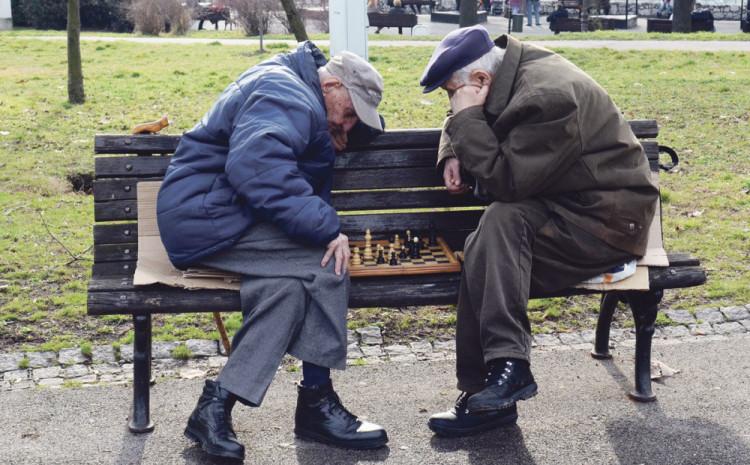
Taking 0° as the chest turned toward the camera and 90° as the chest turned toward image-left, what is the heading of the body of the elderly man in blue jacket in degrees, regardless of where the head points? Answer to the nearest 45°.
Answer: approximately 270°

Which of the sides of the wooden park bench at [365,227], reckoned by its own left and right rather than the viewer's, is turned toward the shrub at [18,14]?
back

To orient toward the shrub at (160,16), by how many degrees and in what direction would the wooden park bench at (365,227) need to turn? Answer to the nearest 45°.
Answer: approximately 180°

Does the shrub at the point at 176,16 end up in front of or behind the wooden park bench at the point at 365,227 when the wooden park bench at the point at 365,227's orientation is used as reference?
behind

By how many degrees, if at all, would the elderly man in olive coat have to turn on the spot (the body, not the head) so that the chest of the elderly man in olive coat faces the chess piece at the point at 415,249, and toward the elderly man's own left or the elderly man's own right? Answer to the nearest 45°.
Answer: approximately 45° to the elderly man's own right

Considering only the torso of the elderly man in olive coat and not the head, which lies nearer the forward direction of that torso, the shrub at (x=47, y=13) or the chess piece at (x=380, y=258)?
the chess piece

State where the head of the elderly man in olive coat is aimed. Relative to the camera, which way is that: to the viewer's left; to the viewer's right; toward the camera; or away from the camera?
to the viewer's left

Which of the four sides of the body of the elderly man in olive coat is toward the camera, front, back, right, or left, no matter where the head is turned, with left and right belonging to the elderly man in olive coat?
left

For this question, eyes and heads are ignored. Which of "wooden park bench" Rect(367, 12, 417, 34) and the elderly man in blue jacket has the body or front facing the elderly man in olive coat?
the elderly man in blue jacket
